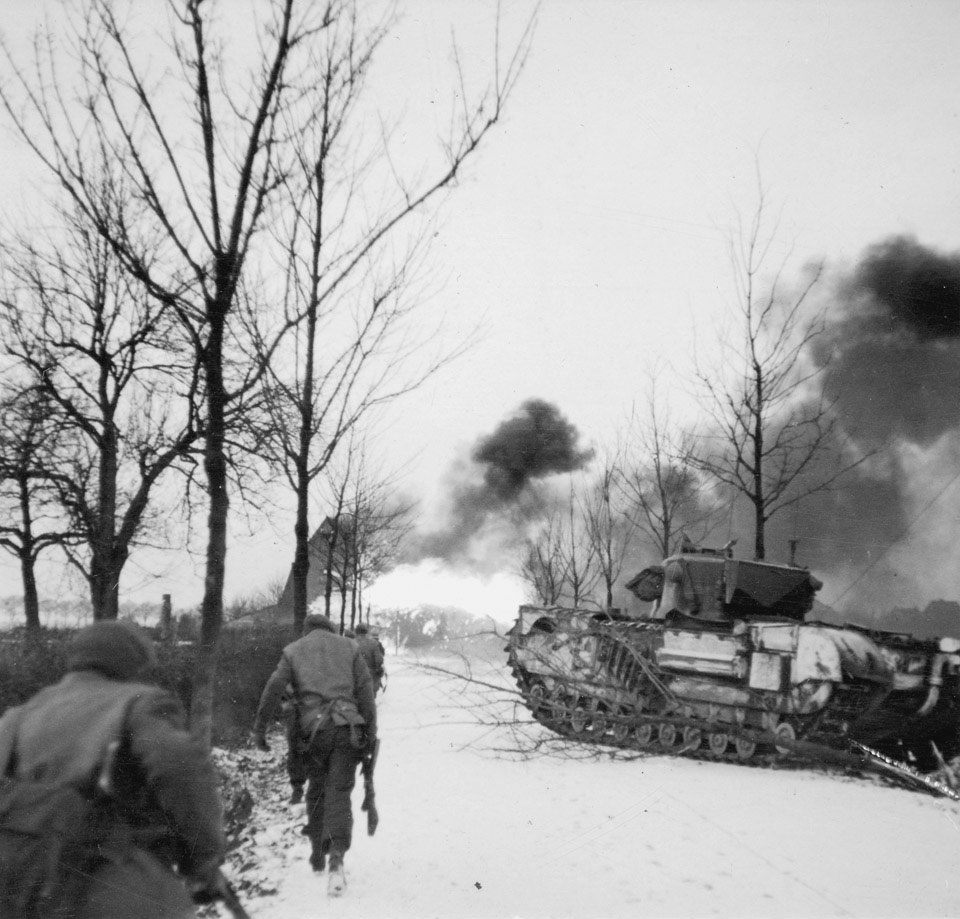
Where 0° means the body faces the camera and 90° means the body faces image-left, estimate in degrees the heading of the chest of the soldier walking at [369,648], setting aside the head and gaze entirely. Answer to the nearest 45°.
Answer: approximately 180°

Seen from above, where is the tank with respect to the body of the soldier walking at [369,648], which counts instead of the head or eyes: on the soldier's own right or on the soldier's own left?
on the soldier's own right

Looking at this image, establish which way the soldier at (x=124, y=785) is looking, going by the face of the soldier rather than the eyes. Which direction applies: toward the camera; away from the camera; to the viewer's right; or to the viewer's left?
away from the camera

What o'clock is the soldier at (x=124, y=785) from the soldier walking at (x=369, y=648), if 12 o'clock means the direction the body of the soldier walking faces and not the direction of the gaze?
The soldier is roughly at 6 o'clock from the soldier walking.

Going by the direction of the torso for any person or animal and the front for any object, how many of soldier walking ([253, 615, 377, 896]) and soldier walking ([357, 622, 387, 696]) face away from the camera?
2

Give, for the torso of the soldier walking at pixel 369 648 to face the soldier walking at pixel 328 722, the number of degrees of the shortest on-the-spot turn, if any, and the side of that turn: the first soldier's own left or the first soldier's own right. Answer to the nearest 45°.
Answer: approximately 180°

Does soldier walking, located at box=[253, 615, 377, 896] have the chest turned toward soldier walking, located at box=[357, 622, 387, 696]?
yes

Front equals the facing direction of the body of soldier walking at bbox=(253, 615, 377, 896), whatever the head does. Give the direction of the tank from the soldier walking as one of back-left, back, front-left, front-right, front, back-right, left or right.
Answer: front-right

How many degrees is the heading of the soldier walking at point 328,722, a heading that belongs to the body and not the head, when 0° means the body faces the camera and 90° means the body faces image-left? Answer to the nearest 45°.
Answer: approximately 180°

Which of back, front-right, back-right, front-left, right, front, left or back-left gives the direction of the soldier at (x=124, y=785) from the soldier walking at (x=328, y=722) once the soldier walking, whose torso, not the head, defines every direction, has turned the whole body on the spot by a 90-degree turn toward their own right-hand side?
right
